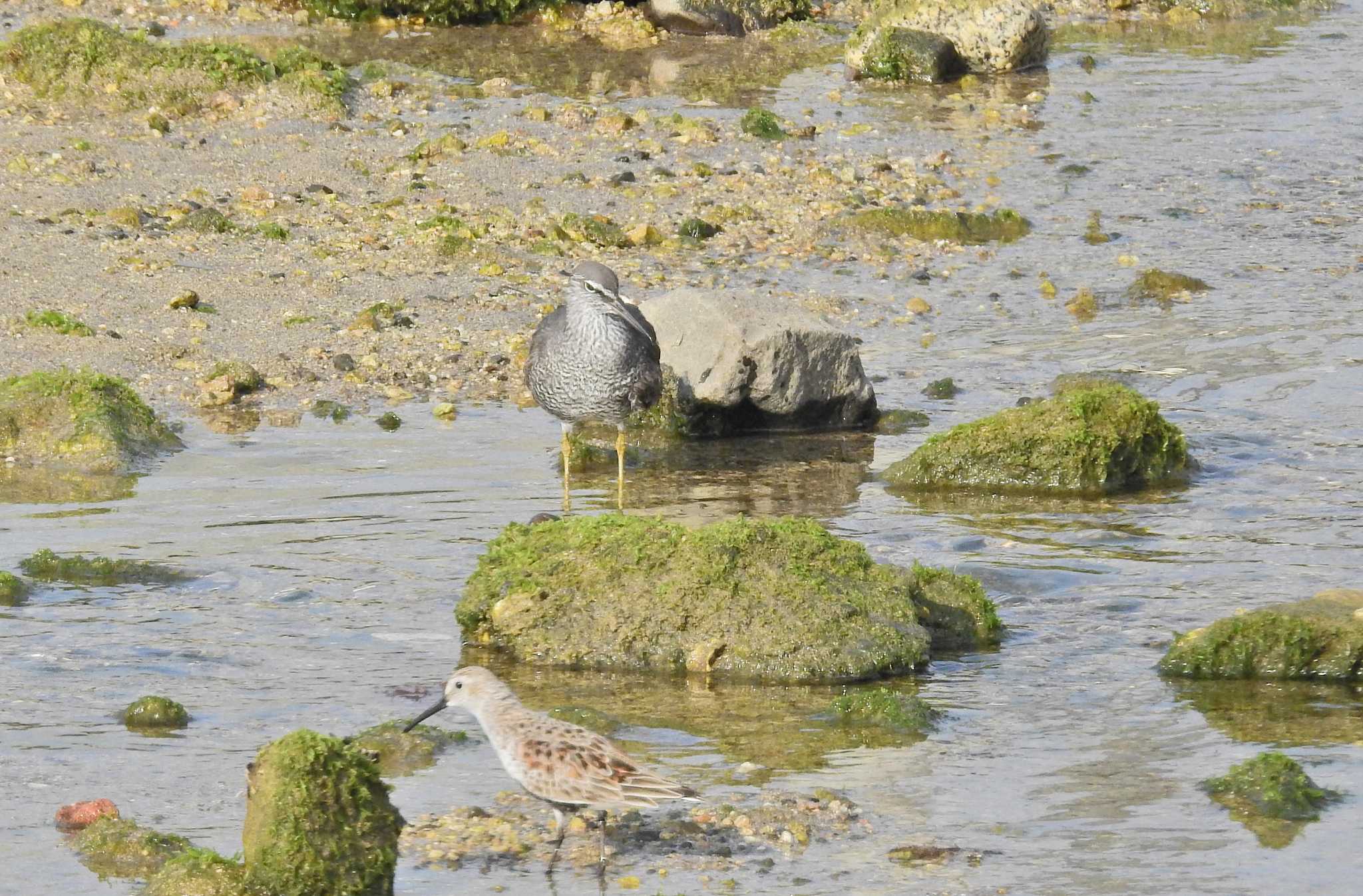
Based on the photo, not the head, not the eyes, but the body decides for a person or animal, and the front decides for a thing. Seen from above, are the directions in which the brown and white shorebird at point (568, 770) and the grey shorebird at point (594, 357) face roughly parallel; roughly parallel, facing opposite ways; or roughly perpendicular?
roughly perpendicular

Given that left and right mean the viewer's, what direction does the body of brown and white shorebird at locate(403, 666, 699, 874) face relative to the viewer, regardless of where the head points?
facing to the left of the viewer

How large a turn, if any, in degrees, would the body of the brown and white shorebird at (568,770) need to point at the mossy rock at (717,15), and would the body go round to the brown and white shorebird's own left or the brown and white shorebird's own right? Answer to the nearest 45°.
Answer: approximately 90° to the brown and white shorebird's own right

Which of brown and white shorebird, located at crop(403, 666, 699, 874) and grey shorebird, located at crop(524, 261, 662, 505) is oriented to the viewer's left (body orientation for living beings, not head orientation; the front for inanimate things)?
brown and white shorebird, located at crop(403, 666, 699, 874)

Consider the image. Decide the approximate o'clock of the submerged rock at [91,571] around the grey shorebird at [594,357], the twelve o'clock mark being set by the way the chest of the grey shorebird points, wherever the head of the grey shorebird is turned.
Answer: The submerged rock is roughly at 2 o'clock from the grey shorebird.

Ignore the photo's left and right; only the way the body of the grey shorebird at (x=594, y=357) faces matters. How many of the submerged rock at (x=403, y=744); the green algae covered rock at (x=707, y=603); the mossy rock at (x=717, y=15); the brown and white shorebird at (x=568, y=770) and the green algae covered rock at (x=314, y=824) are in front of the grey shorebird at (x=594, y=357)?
4

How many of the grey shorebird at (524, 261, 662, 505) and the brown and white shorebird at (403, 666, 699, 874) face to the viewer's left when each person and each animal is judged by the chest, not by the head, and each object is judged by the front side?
1

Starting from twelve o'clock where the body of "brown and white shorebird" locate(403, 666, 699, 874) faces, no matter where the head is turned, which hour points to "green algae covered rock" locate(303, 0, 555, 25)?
The green algae covered rock is roughly at 3 o'clock from the brown and white shorebird.

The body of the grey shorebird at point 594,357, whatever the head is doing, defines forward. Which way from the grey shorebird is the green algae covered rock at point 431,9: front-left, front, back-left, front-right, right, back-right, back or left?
back

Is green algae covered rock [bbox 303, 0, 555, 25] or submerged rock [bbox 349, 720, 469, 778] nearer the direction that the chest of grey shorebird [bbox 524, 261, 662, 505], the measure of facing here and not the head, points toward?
the submerged rock
